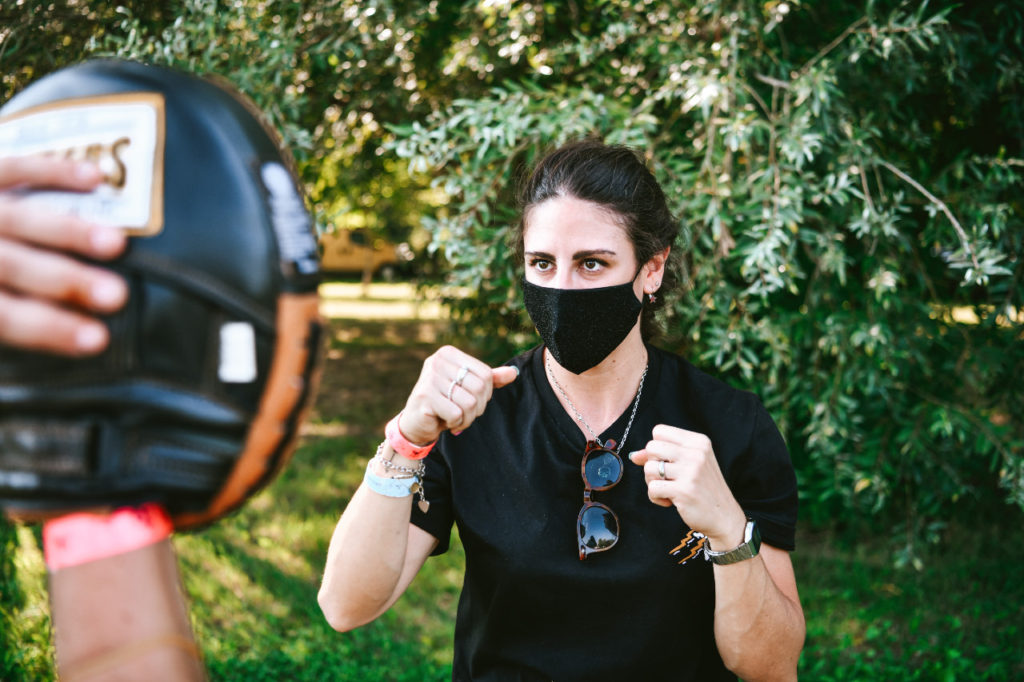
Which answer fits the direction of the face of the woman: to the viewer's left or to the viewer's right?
to the viewer's left

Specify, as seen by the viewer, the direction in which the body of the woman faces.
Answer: toward the camera
